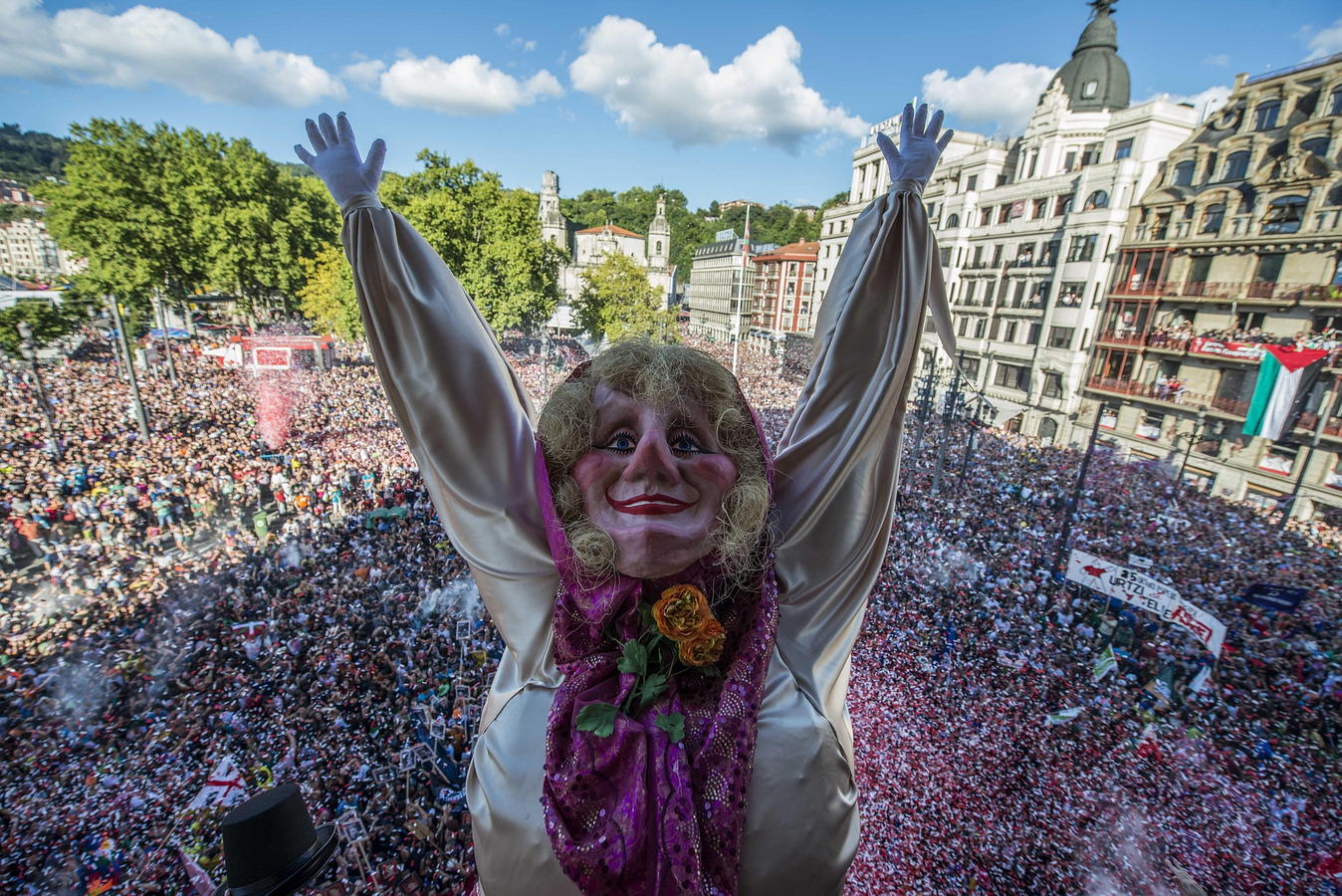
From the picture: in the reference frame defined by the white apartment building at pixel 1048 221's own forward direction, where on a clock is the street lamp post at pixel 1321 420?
The street lamp post is roughly at 9 o'clock from the white apartment building.

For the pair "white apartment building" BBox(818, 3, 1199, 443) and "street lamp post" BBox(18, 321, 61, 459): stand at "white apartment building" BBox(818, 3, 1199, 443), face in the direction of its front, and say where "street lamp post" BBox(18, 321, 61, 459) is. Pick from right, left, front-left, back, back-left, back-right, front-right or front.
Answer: front

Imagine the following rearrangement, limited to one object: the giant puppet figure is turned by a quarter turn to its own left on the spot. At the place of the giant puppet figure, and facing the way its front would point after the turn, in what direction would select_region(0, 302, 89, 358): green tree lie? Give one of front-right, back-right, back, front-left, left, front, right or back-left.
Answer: back-left

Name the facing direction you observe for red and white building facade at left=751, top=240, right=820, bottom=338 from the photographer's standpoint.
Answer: facing the viewer and to the left of the viewer

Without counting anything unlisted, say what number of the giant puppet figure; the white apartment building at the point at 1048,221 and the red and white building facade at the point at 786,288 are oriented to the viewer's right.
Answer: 0

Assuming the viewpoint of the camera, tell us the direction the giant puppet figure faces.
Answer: facing the viewer

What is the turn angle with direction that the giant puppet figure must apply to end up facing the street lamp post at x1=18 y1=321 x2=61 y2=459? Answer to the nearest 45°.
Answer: approximately 135° to its right

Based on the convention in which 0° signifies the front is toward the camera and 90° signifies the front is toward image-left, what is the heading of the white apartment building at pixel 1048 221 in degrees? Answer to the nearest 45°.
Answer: approximately 45°

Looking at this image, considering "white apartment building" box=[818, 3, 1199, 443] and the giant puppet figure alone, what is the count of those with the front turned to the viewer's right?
0

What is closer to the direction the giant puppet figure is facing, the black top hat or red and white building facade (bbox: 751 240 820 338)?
the black top hat

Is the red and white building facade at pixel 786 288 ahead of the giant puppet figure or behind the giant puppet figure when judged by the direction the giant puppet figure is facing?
behind

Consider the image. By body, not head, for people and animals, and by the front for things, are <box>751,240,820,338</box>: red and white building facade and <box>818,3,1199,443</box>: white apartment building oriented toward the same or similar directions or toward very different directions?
same or similar directions

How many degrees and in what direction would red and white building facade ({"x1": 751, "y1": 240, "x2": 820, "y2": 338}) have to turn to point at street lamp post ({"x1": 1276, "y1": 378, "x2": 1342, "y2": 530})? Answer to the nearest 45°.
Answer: approximately 90° to its left

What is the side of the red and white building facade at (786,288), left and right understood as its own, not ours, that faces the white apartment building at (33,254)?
right

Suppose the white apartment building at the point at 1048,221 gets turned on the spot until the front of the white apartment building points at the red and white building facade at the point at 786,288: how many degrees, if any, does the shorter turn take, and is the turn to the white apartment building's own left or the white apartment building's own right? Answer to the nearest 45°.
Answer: approximately 90° to the white apartment building's own right

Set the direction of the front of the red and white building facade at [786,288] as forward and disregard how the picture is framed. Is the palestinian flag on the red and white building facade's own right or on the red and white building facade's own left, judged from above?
on the red and white building facade's own left

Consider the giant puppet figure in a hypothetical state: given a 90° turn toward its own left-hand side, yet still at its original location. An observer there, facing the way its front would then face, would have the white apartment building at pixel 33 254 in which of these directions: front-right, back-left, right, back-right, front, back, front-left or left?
back-left
